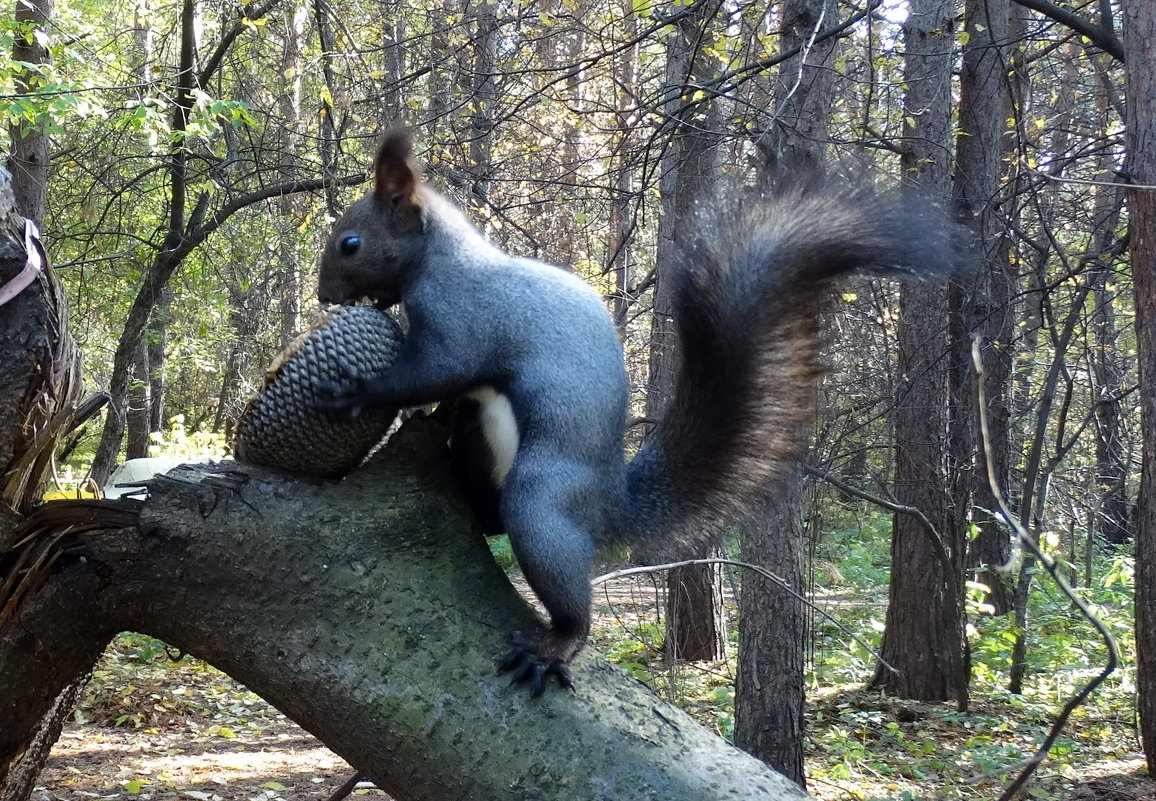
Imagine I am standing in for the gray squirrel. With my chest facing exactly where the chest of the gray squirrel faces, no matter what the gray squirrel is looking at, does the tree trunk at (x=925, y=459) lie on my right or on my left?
on my right

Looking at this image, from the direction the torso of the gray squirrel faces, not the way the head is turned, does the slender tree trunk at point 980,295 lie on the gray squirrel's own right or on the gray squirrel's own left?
on the gray squirrel's own right

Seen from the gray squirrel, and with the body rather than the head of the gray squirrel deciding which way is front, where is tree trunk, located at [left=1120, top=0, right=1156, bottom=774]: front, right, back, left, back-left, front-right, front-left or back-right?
back-right

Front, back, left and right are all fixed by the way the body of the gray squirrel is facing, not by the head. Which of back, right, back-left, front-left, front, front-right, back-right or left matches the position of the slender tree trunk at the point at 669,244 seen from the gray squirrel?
right

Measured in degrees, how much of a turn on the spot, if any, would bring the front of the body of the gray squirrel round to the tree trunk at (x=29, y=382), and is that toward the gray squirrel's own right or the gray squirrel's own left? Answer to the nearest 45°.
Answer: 0° — it already faces it

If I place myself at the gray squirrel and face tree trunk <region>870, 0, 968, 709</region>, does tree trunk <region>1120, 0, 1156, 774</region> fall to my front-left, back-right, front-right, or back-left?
front-right

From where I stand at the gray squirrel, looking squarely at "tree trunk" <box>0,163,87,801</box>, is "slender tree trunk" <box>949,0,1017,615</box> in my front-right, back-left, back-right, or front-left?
back-right

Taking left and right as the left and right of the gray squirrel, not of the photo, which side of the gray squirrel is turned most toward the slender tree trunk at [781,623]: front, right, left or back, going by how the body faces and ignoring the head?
right

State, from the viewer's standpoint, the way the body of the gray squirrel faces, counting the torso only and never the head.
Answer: to the viewer's left
